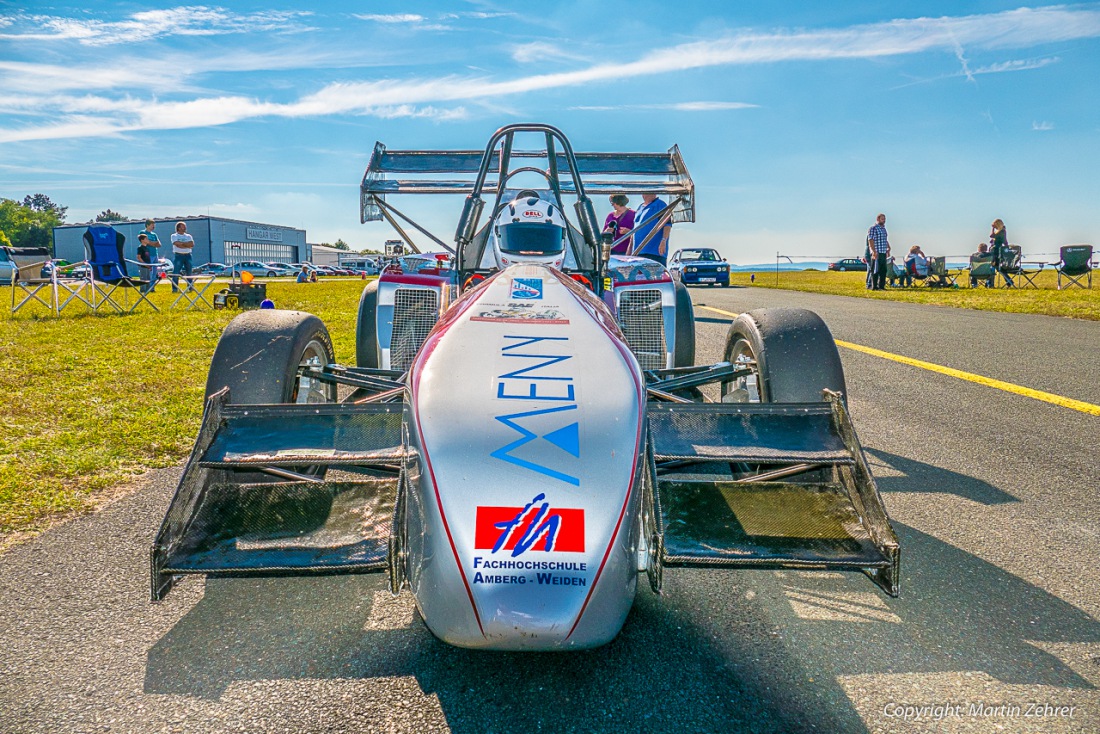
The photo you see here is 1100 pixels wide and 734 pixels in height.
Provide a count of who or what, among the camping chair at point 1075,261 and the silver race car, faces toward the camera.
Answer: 1

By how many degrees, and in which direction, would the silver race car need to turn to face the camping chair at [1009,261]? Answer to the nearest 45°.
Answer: approximately 135° to its left

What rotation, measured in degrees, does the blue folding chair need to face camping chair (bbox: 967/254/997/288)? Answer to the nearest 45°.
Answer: approximately 45° to its left

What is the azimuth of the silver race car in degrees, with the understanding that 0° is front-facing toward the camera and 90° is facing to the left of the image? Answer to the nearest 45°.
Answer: approximately 0°

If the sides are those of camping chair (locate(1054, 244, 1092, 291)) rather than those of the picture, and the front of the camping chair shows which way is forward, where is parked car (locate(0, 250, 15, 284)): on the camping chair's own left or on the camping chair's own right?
on the camping chair's own right

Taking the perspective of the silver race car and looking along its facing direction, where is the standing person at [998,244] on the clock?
The standing person is roughly at 7 o'clock from the silver race car.

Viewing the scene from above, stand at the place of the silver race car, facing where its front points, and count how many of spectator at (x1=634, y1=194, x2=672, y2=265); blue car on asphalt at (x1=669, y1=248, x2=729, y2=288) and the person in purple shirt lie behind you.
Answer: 3

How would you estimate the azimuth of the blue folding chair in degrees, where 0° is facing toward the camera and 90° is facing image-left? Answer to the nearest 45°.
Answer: approximately 315°
